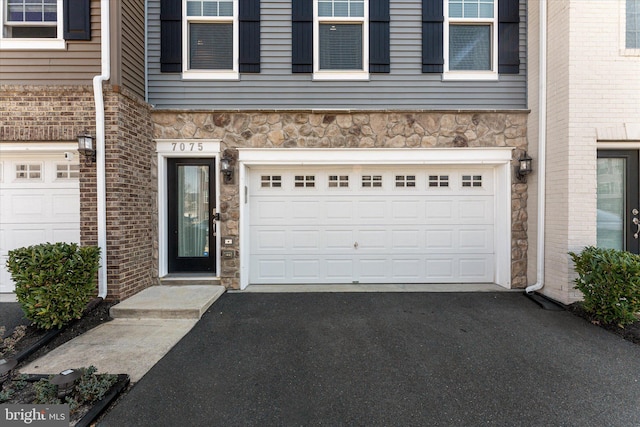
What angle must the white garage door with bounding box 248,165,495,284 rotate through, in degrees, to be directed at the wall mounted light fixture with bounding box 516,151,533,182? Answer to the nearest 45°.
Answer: approximately 90° to its left

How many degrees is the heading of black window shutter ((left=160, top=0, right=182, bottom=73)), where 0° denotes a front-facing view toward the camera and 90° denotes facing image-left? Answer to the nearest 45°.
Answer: approximately 0°

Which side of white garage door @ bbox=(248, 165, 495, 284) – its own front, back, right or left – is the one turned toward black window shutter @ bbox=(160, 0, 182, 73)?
right

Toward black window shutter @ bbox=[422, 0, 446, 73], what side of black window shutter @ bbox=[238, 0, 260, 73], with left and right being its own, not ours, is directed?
left
